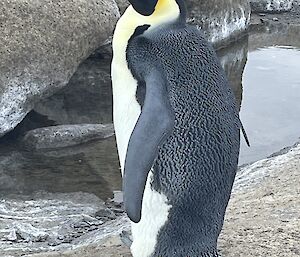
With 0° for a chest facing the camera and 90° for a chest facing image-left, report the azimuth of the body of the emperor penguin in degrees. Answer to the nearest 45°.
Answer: approximately 90°

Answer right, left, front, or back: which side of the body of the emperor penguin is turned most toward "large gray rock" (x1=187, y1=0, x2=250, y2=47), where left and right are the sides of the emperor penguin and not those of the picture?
right

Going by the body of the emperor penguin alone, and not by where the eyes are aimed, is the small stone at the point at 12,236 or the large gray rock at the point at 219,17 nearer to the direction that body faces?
the small stone
